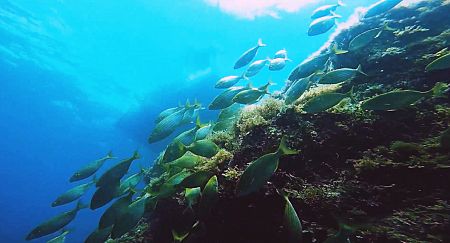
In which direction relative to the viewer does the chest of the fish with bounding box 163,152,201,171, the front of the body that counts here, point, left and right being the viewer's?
facing to the right of the viewer
